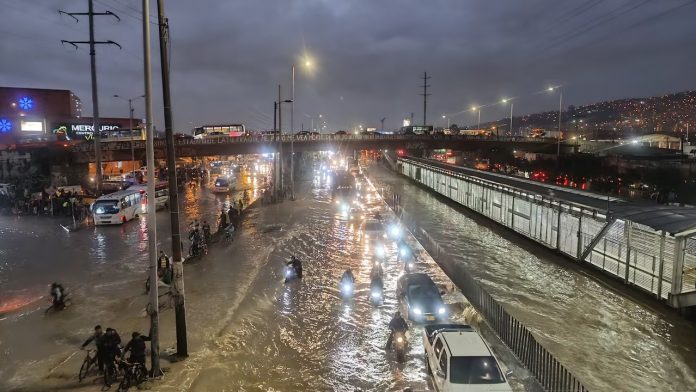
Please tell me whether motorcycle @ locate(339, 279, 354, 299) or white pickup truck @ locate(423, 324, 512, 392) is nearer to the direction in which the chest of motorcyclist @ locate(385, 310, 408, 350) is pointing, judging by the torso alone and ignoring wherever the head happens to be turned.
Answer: the white pickup truck

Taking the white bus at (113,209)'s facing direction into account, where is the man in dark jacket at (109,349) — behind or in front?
in front

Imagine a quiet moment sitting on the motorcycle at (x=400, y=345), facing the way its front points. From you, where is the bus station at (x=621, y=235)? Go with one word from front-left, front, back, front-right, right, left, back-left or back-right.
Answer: back-left

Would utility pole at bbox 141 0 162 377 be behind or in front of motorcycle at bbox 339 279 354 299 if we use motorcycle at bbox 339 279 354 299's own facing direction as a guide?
in front

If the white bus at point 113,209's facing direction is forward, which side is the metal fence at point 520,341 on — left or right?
on its left

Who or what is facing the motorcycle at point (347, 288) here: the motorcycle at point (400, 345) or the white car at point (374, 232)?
the white car
